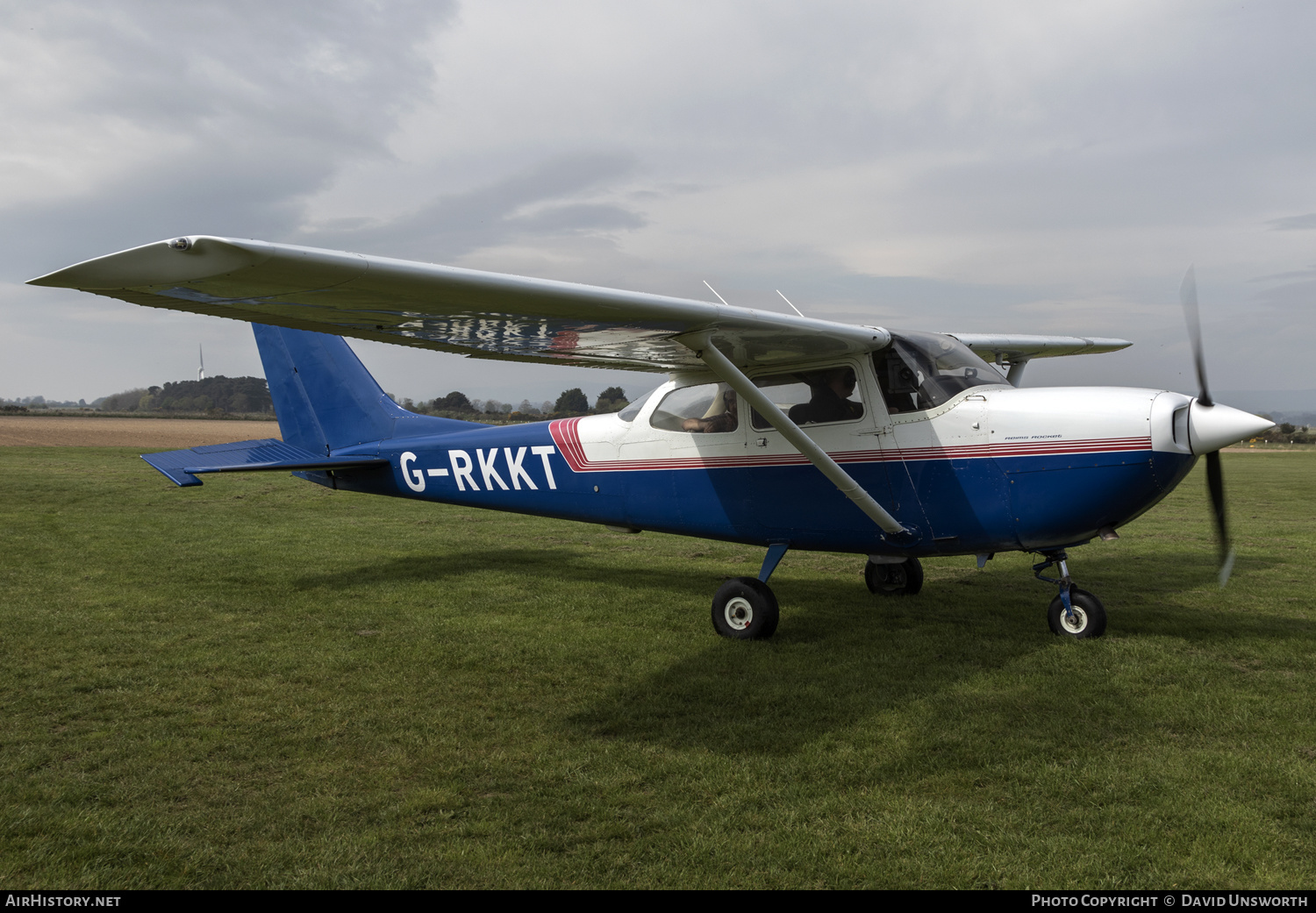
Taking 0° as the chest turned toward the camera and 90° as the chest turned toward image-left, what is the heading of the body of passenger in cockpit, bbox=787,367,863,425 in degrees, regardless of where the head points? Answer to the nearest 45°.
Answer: approximately 315°

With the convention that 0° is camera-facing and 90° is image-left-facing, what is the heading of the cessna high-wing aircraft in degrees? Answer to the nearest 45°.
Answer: approximately 315°
